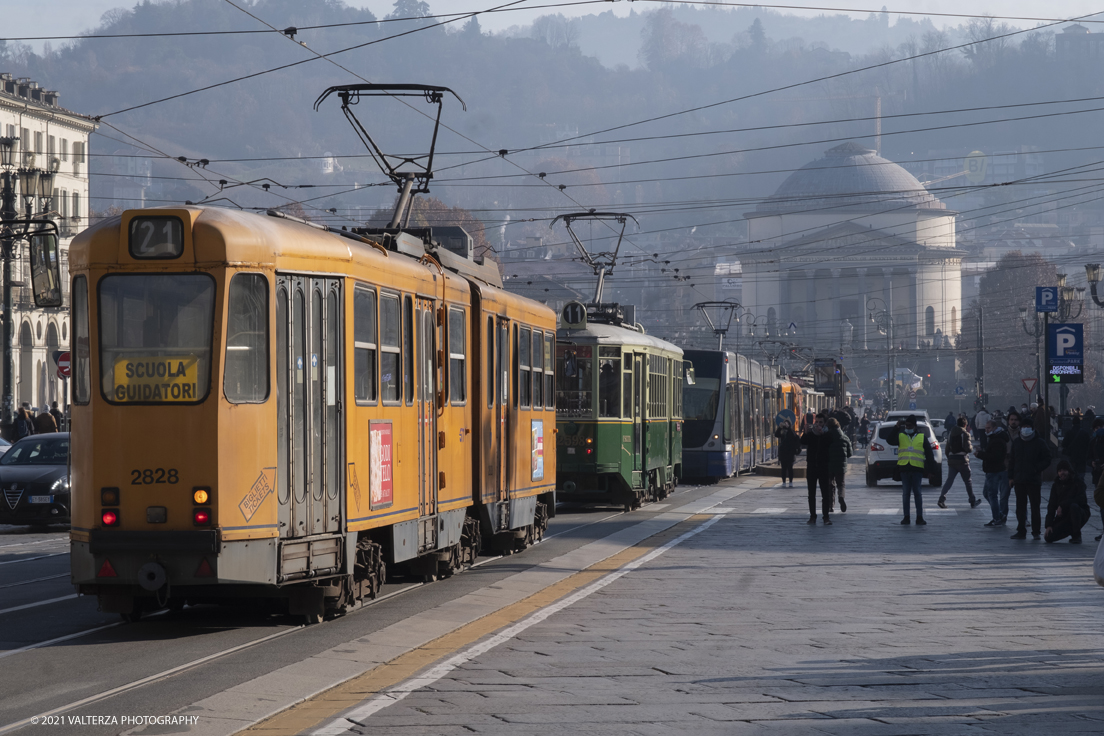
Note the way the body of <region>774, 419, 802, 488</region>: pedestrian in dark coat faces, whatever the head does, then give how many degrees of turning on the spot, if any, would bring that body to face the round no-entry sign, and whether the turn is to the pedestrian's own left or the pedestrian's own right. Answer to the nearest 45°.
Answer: approximately 90° to the pedestrian's own right

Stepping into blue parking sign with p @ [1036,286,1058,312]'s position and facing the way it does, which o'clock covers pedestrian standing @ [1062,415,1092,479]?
The pedestrian standing is roughly at 12 o'clock from the blue parking sign with p.

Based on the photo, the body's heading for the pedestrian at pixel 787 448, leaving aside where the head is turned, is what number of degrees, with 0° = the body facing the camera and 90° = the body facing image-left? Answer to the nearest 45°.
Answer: approximately 0°

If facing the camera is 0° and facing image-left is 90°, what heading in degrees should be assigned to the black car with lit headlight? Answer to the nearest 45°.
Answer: approximately 45°

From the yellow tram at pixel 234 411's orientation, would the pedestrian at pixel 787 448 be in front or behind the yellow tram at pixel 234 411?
in front

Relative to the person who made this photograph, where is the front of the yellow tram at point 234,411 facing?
facing away from the viewer and to the right of the viewer

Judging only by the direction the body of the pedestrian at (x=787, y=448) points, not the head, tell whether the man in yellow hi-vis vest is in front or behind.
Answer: in front

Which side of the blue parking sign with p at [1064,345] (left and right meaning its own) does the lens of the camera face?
front

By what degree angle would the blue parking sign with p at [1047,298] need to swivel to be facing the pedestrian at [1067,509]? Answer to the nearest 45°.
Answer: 0° — it already faces them

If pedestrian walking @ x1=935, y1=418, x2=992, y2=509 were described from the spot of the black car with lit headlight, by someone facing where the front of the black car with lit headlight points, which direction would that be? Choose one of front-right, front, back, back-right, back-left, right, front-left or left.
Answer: back-left

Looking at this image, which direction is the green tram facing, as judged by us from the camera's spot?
facing away from the viewer and to the right of the viewer
